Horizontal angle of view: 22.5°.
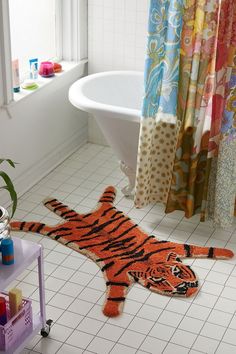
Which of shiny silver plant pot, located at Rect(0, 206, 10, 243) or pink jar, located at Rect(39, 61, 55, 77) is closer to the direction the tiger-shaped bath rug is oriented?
the shiny silver plant pot

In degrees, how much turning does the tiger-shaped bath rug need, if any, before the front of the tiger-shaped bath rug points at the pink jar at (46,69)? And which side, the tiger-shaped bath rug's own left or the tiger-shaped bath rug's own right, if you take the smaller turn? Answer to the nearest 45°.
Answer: approximately 180°

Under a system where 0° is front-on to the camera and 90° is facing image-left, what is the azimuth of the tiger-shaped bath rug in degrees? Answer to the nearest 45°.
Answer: approximately 315°

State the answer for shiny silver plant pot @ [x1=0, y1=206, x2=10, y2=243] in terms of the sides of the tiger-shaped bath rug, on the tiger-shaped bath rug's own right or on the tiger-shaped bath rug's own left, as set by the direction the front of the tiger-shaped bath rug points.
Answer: on the tiger-shaped bath rug's own right

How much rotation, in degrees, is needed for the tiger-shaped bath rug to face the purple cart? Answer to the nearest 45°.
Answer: approximately 90° to its right
